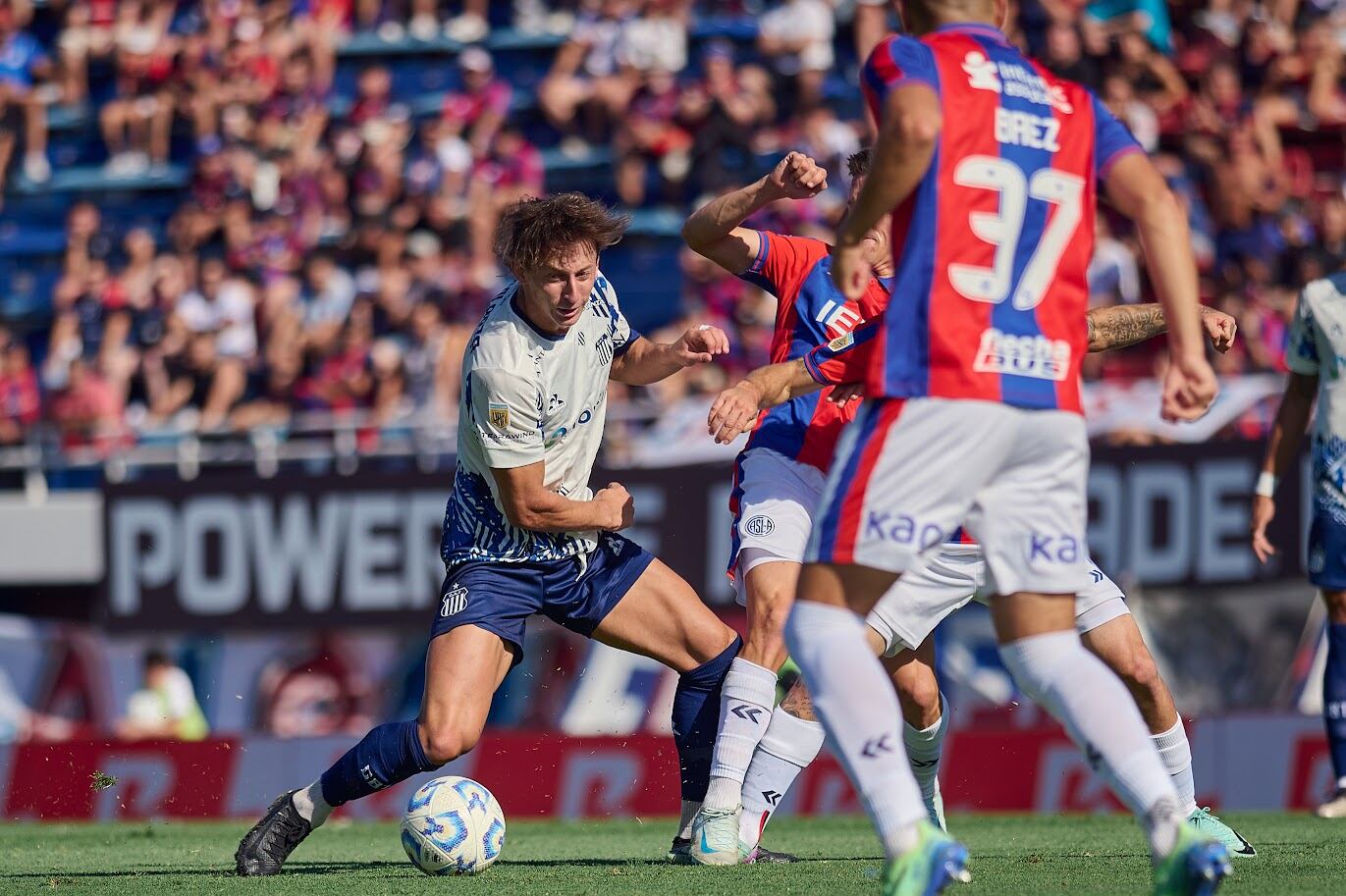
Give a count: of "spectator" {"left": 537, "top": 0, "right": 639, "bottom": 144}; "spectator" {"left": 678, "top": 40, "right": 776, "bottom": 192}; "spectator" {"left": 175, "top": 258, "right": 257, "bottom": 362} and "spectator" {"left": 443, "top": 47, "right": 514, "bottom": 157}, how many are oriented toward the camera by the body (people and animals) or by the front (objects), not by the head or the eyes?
4

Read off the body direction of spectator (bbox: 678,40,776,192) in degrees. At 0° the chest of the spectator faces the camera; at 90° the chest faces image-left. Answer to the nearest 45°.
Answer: approximately 0°

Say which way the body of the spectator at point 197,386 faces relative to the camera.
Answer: toward the camera

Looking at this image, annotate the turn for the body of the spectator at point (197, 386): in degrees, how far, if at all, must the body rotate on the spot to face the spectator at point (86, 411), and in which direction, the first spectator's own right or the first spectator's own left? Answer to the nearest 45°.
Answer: approximately 90° to the first spectator's own right

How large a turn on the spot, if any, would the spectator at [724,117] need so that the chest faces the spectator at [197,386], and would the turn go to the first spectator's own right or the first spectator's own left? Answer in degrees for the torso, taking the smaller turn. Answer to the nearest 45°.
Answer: approximately 90° to the first spectator's own right

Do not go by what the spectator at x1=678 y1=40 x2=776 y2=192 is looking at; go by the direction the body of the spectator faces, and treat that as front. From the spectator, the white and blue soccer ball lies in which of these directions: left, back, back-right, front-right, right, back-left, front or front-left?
front

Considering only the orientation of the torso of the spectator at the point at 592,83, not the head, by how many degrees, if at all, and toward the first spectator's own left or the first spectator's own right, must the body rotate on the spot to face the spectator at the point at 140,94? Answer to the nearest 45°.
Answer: approximately 90° to the first spectator's own right

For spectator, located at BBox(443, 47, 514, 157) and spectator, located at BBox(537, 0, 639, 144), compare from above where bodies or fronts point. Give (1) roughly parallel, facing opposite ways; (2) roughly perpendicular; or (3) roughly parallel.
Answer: roughly parallel

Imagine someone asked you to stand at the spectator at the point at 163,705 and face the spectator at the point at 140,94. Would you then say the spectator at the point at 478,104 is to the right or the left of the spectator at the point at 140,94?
right

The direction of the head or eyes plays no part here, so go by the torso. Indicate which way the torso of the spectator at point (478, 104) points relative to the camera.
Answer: toward the camera

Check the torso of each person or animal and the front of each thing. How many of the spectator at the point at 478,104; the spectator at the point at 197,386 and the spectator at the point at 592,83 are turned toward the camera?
3

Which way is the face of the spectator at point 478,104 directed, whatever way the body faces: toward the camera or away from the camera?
toward the camera

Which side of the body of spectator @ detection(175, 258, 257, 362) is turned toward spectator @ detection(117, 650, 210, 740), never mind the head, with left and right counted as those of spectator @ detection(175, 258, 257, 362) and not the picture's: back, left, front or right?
front

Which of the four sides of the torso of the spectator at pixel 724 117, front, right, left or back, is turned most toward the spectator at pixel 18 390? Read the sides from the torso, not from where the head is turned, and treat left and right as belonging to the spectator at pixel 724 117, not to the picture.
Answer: right

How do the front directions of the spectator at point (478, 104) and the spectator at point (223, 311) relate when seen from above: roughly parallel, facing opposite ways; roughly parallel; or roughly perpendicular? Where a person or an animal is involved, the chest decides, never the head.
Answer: roughly parallel

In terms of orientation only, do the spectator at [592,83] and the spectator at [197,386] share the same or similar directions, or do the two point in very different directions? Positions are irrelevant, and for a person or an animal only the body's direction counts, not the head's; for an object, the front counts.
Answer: same or similar directions

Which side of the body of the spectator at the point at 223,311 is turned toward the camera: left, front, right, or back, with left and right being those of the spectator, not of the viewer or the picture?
front
